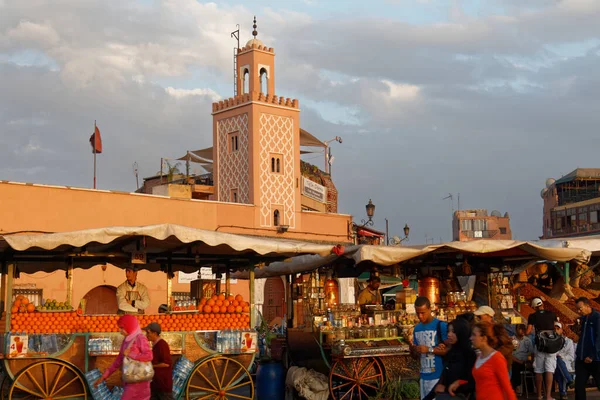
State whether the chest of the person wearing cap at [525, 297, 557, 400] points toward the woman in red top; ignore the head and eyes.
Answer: no

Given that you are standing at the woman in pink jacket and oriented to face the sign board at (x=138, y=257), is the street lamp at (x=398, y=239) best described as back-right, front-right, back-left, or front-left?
front-right

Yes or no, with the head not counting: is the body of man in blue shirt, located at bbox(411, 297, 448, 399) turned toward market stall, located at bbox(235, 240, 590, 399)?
no

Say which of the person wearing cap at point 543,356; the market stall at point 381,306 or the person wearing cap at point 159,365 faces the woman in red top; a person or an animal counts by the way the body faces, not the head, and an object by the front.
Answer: the market stall

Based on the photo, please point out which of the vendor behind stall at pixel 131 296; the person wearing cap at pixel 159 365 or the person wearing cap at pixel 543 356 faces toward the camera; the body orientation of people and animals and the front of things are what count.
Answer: the vendor behind stall

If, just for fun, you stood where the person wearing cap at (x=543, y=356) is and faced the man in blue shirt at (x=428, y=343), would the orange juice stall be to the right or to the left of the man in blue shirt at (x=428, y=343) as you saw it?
right

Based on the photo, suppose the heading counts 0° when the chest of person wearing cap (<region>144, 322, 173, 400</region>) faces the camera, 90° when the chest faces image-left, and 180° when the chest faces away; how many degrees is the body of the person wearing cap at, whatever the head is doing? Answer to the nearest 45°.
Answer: approximately 90°

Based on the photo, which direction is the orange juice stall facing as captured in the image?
toward the camera

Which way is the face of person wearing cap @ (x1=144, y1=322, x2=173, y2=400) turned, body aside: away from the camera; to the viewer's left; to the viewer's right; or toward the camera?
to the viewer's left

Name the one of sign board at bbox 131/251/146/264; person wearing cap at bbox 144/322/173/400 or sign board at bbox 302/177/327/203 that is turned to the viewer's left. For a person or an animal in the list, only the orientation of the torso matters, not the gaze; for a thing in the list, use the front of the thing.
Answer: the person wearing cap

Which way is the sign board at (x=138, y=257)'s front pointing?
toward the camera

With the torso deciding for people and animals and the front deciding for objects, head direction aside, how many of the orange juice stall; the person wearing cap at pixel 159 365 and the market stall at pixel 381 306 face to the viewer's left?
1

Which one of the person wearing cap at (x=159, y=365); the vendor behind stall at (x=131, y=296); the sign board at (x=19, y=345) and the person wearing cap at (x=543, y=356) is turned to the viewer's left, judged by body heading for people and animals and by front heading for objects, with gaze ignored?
the person wearing cap at (x=159, y=365)

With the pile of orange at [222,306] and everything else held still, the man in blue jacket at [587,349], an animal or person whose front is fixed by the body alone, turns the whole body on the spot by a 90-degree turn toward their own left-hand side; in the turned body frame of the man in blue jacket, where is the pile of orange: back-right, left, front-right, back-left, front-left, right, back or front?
back-right
